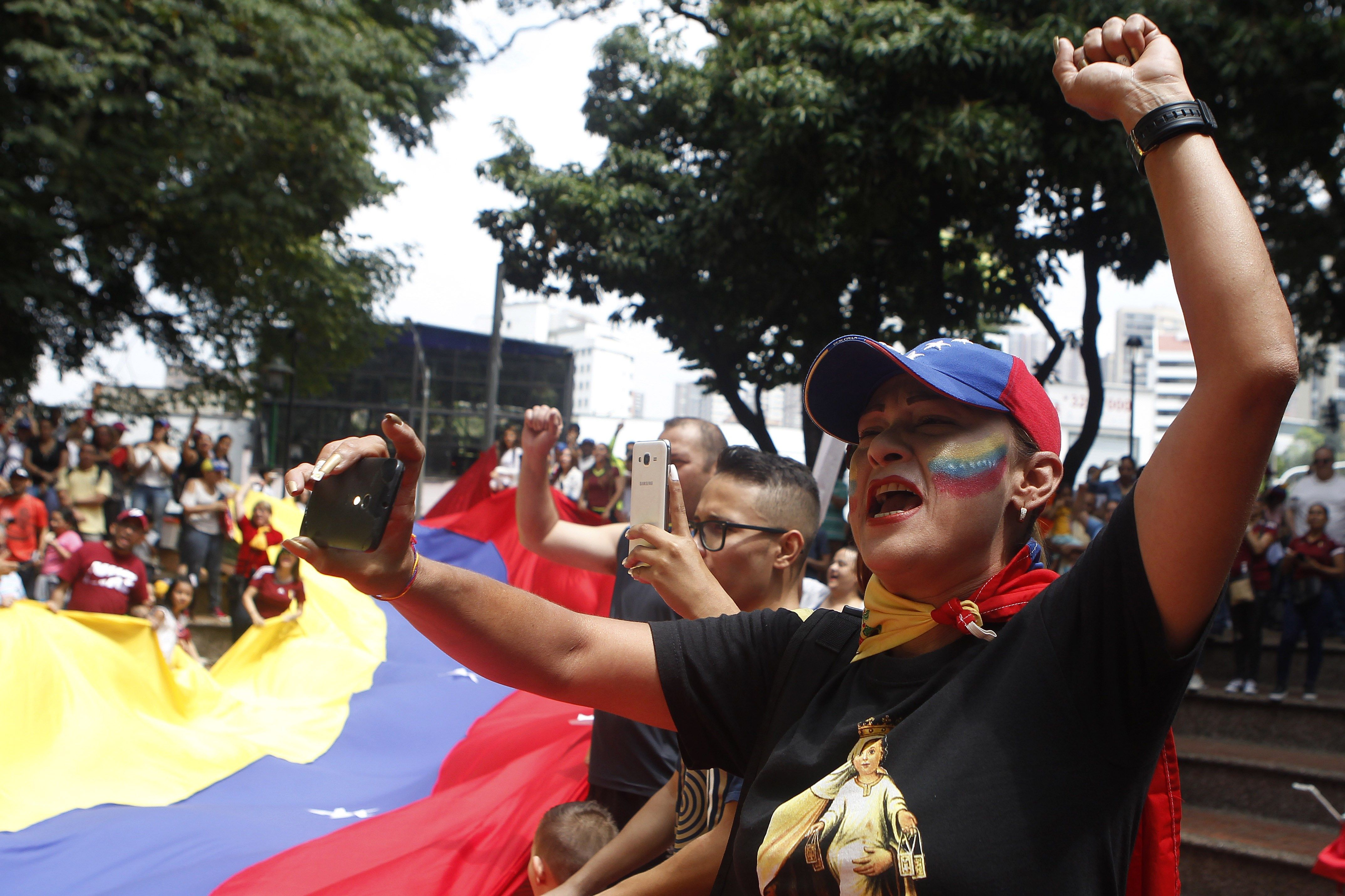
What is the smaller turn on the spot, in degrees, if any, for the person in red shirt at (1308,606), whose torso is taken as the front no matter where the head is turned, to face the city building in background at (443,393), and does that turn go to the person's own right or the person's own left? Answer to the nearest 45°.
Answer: approximately 135° to the person's own right

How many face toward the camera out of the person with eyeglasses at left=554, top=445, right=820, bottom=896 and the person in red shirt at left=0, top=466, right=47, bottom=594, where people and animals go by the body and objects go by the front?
1

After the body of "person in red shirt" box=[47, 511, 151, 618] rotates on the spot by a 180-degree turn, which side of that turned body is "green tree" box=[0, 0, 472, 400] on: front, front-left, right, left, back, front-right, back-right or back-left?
front-right

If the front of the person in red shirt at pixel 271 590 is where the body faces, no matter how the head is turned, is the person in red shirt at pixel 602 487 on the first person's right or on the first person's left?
on the first person's left

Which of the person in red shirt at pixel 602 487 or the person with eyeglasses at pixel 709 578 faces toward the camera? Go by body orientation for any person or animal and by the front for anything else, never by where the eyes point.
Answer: the person in red shirt

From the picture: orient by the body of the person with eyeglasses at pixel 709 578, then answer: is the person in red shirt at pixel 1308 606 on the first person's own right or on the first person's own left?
on the first person's own right

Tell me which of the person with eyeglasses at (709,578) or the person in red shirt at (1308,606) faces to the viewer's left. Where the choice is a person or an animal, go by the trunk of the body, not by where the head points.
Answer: the person with eyeglasses

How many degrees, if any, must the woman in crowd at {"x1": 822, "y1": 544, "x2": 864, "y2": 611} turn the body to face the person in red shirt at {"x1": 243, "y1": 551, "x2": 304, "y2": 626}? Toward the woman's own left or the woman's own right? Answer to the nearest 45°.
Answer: approximately 90° to the woman's own right

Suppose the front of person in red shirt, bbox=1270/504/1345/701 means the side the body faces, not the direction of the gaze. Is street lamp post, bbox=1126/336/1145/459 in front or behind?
behind

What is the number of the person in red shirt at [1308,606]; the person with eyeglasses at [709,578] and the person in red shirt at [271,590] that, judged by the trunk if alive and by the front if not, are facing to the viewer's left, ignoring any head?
1

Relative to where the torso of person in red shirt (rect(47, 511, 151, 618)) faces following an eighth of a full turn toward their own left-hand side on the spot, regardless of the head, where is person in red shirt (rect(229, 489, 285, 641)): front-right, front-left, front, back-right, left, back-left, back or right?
front-left

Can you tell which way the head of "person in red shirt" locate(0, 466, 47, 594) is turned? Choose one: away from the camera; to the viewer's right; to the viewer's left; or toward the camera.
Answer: toward the camera

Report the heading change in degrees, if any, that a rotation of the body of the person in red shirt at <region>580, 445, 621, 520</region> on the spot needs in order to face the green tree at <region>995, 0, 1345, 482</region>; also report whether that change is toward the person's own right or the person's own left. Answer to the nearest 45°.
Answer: approximately 90° to the person's own left

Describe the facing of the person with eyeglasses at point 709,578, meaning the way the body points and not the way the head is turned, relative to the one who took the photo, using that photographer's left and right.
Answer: facing to the left of the viewer

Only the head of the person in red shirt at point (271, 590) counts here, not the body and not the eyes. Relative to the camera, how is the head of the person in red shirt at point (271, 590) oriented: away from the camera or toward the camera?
toward the camera

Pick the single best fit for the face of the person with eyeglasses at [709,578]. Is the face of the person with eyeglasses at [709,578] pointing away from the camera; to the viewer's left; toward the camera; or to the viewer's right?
to the viewer's left

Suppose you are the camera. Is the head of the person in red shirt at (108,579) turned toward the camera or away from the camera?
toward the camera

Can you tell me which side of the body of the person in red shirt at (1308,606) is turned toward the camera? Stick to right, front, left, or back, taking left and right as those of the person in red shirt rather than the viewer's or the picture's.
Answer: front
